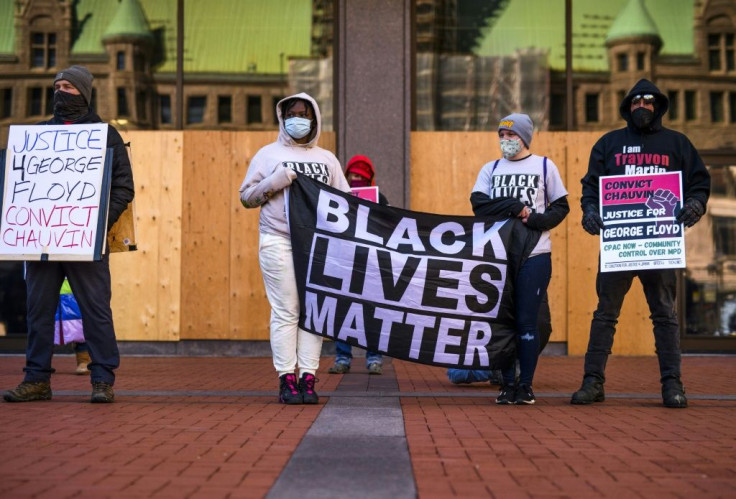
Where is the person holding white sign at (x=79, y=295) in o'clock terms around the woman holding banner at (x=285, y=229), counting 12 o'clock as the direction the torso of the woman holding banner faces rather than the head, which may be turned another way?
The person holding white sign is roughly at 3 o'clock from the woman holding banner.

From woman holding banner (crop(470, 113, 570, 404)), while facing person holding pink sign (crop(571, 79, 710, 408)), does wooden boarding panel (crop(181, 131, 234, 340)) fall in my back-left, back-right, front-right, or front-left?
back-left

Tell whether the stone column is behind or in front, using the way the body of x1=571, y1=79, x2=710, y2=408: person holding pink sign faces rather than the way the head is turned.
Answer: behind

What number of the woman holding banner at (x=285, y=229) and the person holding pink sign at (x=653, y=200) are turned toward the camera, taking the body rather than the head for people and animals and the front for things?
2

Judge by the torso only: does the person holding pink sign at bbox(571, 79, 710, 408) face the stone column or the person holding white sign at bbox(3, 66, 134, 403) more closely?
the person holding white sign

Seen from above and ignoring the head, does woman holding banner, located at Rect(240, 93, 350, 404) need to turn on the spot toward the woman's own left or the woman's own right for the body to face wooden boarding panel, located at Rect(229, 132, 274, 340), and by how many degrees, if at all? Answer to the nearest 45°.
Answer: approximately 180°

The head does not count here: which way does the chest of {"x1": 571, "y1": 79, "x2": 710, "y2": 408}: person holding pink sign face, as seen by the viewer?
toward the camera

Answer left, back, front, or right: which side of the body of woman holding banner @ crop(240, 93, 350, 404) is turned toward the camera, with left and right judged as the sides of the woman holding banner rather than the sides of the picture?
front

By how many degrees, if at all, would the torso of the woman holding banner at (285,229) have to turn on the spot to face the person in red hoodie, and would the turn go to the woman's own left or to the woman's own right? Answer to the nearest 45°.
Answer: approximately 180°

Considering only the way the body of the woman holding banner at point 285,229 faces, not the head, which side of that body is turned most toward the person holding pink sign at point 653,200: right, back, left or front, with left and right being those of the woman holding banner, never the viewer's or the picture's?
left

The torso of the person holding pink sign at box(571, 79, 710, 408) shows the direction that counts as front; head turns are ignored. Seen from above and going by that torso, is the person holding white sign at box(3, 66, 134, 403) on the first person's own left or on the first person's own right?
on the first person's own right

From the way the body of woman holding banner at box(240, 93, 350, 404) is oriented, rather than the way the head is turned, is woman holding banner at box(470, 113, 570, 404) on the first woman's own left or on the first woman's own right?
on the first woman's own left
